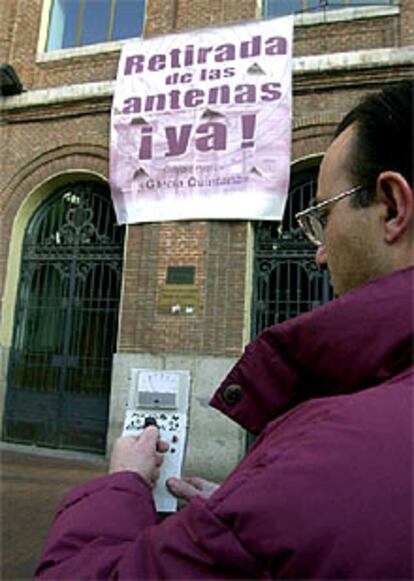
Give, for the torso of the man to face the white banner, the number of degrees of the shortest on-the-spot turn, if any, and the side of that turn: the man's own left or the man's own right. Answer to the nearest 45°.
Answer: approximately 45° to the man's own right

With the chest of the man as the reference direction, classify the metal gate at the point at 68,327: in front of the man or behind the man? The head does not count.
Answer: in front

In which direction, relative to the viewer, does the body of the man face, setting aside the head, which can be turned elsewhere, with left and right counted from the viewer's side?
facing away from the viewer and to the left of the viewer
